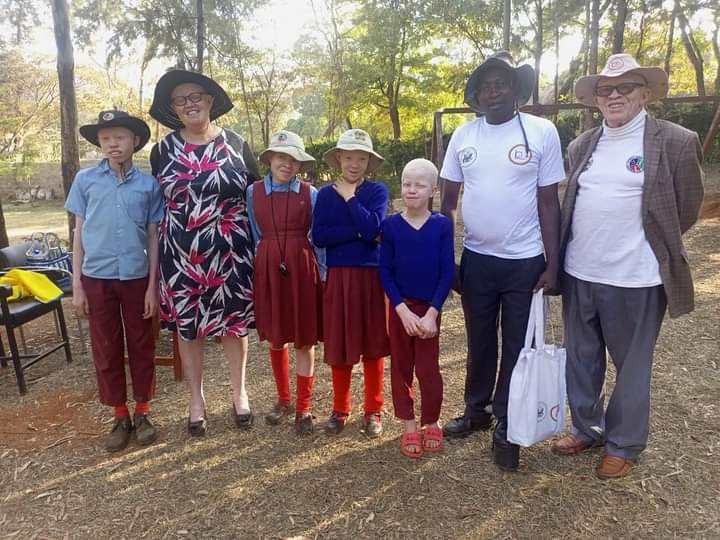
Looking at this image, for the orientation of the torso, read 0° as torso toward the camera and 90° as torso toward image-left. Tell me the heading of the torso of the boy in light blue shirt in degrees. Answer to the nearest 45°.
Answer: approximately 0°

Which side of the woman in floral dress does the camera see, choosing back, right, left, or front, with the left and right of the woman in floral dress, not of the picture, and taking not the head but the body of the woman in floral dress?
front

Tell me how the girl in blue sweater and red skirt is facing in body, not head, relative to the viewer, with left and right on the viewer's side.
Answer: facing the viewer

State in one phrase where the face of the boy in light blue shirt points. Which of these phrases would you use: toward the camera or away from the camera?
toward the camera

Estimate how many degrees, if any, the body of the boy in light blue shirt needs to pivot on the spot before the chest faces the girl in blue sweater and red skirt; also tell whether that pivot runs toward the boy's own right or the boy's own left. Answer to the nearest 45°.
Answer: approximately 45° to the boy's own left

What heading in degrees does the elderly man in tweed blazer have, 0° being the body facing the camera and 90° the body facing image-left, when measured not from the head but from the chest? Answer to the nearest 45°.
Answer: approximately 45°

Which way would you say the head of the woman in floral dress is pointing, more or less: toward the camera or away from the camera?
toward the camera

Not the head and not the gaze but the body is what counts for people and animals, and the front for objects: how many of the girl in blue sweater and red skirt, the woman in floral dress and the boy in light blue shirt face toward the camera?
3

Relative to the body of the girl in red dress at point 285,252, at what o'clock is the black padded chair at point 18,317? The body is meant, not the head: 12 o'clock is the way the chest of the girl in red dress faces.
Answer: The black padded chair is roughly at 4 o'clock from the girl in red dress.

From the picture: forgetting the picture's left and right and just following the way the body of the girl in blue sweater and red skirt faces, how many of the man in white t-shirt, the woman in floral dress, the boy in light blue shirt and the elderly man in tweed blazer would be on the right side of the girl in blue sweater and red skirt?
2

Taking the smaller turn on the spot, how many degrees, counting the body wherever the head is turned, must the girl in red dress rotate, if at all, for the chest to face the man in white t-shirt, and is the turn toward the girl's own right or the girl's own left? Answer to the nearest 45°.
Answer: approximately 45° to the girl's own left

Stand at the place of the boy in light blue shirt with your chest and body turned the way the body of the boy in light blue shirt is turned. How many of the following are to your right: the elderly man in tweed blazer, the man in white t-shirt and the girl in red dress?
0

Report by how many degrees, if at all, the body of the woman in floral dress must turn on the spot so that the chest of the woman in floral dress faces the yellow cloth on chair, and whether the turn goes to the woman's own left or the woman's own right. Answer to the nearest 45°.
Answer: approximately 135° to the woman's own right

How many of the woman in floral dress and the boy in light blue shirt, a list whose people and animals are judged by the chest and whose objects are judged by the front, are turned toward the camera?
2

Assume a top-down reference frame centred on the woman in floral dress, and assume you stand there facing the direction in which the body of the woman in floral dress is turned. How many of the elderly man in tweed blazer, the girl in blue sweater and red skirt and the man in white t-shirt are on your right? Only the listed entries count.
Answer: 0
